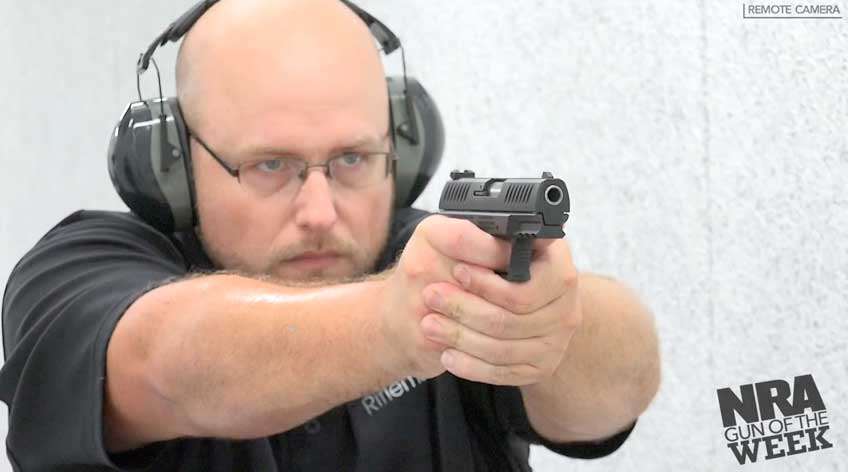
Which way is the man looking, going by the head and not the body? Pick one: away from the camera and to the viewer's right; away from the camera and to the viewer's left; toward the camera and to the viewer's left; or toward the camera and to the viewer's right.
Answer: toward the camera and to the viewer's right

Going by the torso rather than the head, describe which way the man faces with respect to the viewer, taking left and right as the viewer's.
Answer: facing the viewer and to the right of the viewer
